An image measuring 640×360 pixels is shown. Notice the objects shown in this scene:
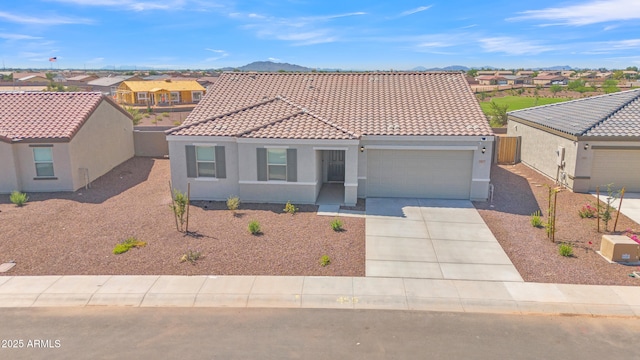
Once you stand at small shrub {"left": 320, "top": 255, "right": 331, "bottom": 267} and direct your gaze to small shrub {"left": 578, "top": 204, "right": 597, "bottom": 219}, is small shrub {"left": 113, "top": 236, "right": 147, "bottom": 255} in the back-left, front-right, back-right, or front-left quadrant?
back-left

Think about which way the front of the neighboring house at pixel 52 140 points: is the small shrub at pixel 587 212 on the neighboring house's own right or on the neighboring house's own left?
on the neighboring house's own left

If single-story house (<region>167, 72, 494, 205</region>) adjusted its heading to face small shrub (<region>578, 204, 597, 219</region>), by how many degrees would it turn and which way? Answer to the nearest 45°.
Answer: approximately 90° to its left

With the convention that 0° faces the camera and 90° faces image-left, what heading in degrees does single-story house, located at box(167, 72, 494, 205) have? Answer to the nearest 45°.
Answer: approximately 0°

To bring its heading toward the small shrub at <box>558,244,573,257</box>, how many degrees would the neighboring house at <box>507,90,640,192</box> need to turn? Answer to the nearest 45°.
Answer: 0° — it already faces it

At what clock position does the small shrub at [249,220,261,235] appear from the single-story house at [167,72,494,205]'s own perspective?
The small shrub is roughly at 1 o'clock from the single-story house.

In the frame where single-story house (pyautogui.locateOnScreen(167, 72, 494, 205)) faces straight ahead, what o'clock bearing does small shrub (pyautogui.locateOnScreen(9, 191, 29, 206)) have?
The small shrub is roughly at 3 o'clock from the single-story house.

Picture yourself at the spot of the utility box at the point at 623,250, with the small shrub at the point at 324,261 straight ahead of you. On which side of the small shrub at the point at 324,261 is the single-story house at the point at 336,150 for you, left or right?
right

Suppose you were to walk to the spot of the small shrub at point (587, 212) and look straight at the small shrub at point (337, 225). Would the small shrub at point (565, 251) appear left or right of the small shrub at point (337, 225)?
left

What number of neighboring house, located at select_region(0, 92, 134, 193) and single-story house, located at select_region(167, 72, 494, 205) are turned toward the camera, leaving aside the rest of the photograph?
2

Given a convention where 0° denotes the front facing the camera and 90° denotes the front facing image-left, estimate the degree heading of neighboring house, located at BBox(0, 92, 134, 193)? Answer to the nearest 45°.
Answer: approximately 0°
